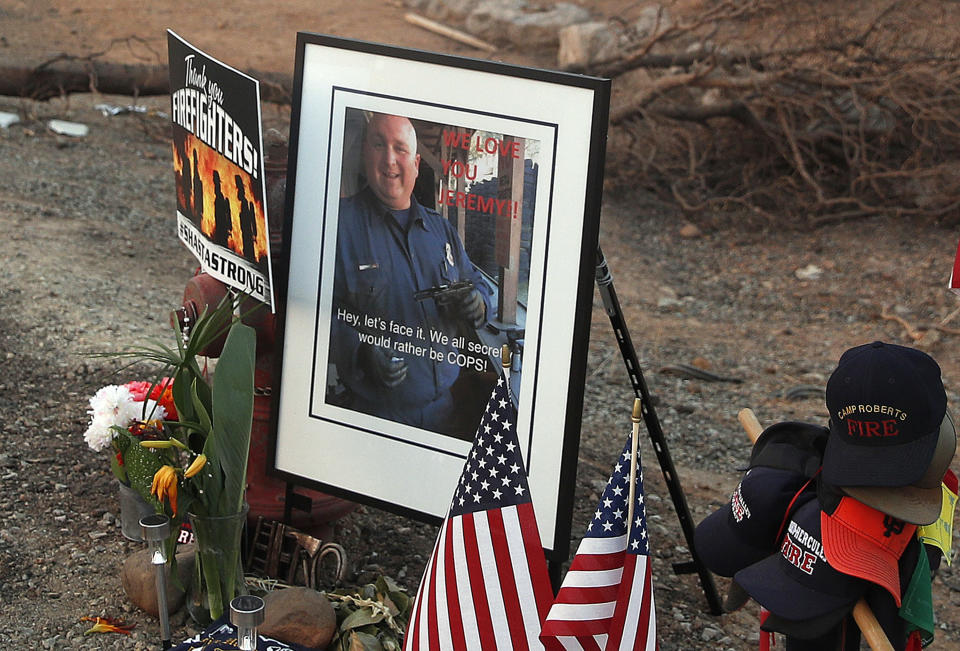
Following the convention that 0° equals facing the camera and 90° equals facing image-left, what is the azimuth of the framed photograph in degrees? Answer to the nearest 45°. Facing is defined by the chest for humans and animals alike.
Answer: approximately 45°

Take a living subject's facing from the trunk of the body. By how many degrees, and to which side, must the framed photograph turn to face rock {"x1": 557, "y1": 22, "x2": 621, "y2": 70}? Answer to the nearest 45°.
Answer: approximately 135° to its right

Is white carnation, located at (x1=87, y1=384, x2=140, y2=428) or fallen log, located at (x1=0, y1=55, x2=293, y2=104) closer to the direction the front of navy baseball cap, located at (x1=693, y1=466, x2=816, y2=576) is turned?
the white carnation

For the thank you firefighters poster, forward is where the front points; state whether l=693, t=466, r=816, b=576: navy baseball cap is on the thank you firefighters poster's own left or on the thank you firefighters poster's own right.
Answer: on the thank you firefighters poster's own left

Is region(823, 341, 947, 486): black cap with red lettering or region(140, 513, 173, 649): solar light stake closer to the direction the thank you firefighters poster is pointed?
the solar light stake
